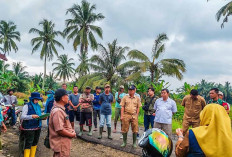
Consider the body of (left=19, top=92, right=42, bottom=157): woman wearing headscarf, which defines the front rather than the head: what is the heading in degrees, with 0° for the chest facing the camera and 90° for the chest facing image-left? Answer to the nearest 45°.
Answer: approximately 315°

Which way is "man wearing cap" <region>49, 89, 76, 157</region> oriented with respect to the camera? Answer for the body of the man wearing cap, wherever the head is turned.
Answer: to the viewer's right

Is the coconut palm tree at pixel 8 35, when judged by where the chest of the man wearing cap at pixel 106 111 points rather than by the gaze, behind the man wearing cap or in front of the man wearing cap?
behind

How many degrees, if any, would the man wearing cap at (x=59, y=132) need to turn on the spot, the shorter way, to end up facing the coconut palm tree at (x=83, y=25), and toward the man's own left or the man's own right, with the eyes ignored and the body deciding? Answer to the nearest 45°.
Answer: approximately 90° to the man's own left

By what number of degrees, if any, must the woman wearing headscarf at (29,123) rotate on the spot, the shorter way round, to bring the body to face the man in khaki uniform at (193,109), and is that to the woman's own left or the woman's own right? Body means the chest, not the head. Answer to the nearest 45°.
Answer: approximately 45° to the woman's own left

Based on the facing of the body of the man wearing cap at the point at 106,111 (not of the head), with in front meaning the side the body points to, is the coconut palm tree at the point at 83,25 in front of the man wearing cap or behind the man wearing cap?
behind

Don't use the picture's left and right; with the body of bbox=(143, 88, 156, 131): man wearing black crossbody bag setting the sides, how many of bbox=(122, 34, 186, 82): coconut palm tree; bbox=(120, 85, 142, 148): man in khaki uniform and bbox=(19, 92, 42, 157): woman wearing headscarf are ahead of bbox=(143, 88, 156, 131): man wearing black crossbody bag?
2

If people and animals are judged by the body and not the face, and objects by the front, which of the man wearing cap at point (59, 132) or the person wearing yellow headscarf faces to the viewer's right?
the man wearing cap

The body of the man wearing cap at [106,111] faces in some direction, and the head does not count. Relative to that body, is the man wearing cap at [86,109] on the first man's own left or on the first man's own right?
on the first man's own right

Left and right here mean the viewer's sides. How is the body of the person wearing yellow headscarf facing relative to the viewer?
facing away from the viewer and to the left of the viewer
